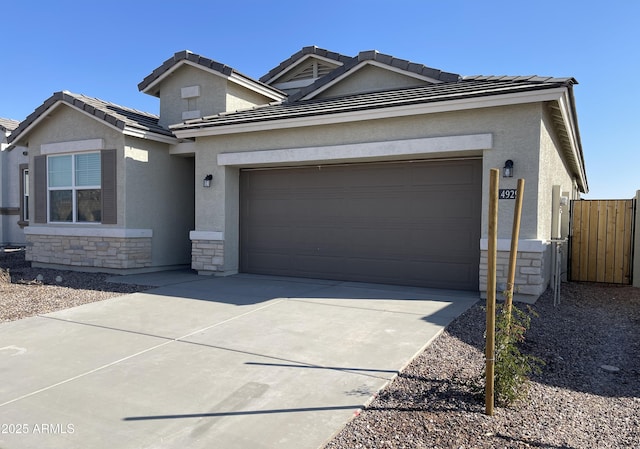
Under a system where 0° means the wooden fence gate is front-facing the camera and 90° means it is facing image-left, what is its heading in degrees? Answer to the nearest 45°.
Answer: approximately 0°

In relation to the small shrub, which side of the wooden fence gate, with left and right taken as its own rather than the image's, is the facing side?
front

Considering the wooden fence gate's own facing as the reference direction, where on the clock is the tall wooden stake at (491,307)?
The tall wooden stake is roughly at 12 o'clock from the wooden fence gate.
